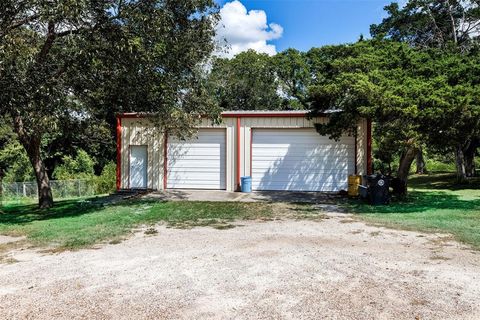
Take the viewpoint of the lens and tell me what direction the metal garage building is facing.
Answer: facing the viewer

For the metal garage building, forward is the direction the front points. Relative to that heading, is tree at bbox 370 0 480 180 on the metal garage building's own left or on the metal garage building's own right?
on the metal garage building's own left

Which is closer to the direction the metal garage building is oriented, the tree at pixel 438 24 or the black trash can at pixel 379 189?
the black trash can

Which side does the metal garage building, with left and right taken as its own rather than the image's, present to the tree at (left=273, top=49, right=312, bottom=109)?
back

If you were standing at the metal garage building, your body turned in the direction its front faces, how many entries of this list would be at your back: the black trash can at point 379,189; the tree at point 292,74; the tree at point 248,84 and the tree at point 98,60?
2

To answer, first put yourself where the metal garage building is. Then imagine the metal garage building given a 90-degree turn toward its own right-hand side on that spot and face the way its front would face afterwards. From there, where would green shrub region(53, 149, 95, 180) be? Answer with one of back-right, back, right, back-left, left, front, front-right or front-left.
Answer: front-right

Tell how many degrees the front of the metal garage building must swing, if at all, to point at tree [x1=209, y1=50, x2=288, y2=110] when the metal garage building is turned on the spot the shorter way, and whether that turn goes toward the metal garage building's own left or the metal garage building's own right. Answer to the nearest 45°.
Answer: approximately 180°

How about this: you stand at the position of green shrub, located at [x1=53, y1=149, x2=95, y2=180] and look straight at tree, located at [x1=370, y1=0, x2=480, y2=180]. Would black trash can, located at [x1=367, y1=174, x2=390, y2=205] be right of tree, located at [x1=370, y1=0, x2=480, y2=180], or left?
right

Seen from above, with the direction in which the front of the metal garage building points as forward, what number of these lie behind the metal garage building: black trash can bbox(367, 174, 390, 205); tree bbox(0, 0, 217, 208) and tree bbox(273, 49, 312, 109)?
1

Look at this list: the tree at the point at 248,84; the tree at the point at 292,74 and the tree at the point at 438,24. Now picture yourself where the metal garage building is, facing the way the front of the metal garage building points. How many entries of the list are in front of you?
0

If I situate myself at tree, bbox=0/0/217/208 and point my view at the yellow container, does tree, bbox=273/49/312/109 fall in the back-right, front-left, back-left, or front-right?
front-left

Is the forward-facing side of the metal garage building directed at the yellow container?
no

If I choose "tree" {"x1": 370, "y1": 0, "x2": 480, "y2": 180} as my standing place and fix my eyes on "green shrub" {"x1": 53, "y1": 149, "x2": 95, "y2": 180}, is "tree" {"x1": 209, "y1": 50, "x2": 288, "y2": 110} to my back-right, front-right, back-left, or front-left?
front-right

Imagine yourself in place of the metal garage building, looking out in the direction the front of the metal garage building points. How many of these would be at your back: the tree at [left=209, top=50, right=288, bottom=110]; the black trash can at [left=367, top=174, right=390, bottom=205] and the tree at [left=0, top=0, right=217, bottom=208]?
1

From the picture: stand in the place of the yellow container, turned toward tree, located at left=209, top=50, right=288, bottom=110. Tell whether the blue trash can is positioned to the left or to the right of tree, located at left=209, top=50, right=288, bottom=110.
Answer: left
